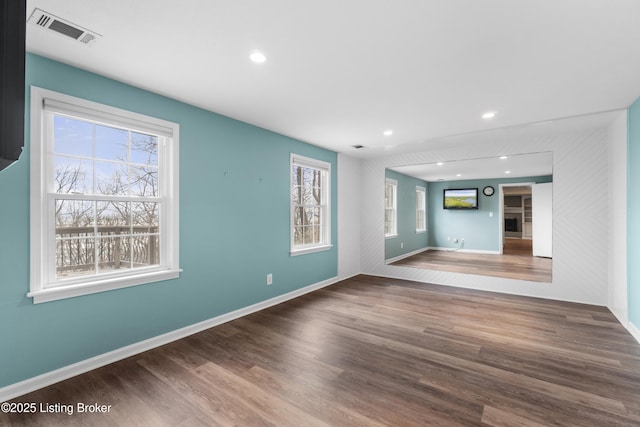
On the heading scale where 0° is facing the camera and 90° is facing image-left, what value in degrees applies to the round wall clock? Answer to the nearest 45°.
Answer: approximately 0°

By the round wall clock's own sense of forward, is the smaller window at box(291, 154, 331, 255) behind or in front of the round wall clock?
in front

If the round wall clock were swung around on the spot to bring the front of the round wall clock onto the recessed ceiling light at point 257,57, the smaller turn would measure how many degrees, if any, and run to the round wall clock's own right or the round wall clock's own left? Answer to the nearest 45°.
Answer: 0° — it already faces it

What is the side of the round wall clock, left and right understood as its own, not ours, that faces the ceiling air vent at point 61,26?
front
